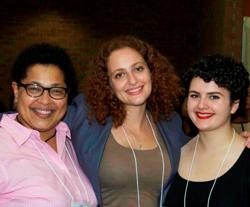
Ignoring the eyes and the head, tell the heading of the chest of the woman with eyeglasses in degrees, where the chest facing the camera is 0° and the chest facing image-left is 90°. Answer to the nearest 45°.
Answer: approximately 315°

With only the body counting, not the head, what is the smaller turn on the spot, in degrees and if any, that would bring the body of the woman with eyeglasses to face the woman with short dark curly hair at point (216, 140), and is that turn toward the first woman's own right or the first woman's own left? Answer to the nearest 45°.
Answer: approximately 45° to the first woman's own left

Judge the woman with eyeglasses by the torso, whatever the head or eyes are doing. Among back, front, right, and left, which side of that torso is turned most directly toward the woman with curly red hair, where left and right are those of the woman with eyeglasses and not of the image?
left

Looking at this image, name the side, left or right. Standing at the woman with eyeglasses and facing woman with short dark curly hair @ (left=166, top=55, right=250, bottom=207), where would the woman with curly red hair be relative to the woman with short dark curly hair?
left

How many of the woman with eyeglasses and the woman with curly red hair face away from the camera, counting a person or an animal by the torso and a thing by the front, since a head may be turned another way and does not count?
0

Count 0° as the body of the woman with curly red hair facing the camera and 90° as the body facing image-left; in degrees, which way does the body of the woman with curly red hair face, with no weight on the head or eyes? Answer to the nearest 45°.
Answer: approximately 0°
